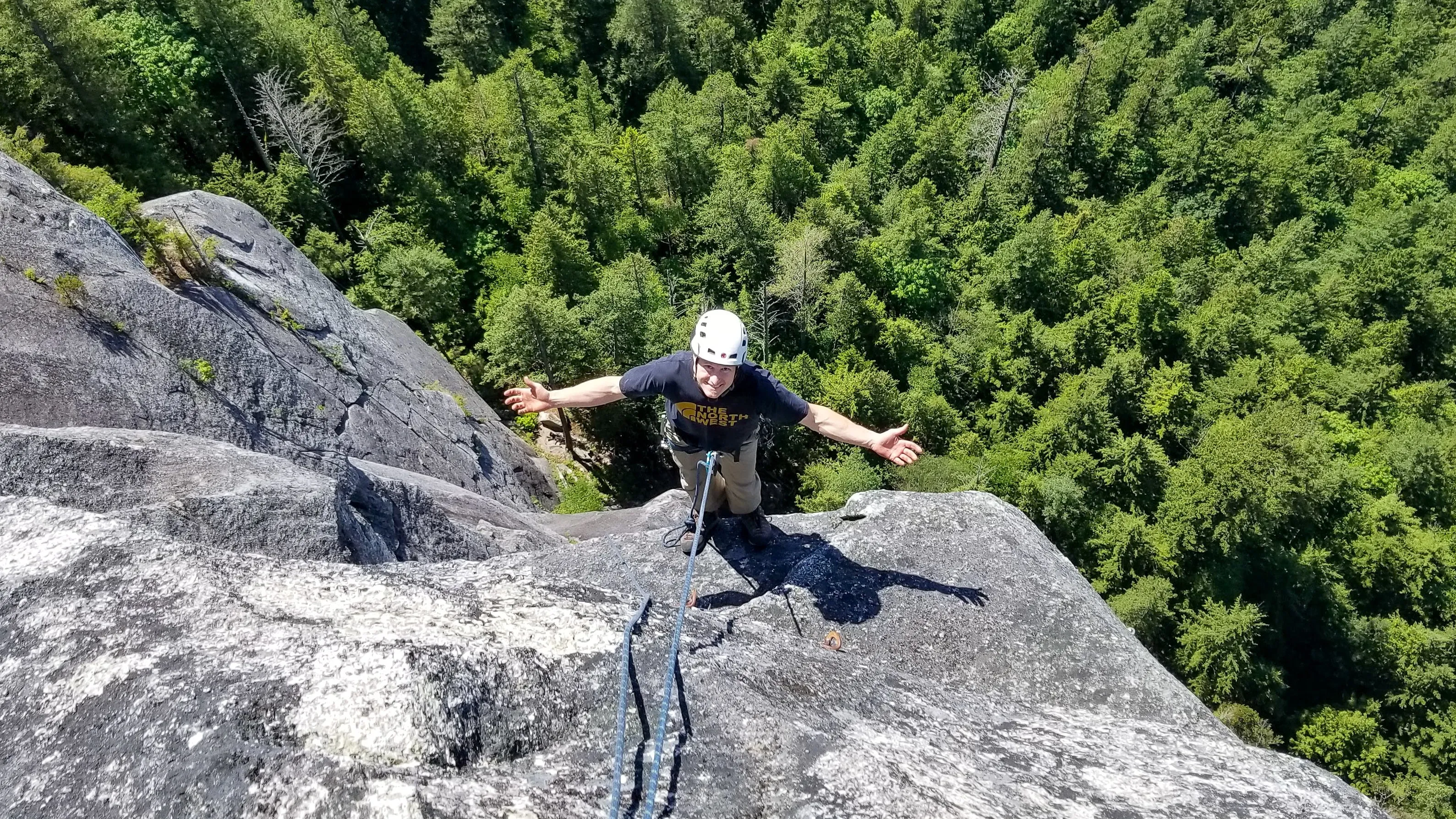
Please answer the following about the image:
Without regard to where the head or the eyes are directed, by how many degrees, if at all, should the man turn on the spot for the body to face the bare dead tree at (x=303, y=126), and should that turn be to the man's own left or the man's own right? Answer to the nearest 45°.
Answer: approximately 135° to the man's own right

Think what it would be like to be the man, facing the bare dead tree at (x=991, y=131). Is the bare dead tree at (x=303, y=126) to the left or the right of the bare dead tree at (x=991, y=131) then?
left

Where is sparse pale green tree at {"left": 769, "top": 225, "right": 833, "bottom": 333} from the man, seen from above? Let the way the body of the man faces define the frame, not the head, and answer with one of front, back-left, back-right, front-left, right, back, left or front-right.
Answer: back

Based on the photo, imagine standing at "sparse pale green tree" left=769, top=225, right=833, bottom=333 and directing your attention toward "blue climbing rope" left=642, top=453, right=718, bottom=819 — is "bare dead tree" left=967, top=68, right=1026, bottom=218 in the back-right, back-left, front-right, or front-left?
back-left

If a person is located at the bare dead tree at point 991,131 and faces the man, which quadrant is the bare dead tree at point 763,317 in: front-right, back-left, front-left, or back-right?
front-right

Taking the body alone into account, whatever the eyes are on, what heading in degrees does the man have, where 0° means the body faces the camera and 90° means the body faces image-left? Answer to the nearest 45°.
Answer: approximately 0°

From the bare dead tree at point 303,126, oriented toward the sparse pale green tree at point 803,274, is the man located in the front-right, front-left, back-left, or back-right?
front-right

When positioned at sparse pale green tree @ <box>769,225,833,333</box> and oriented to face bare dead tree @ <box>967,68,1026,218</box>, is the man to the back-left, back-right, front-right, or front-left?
back-right

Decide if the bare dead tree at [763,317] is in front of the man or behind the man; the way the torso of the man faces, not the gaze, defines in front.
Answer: behind

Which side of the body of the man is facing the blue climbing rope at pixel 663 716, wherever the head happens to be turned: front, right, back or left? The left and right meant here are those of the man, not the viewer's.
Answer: front

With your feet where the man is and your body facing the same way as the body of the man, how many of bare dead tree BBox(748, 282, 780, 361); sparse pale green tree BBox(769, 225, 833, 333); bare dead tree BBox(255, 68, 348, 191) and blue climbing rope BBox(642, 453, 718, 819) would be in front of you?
1

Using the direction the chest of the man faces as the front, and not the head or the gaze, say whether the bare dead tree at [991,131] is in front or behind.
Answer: behind
